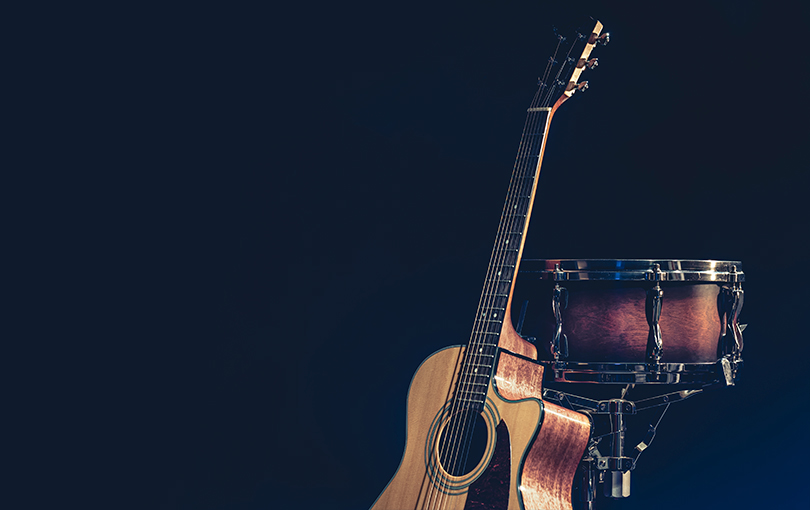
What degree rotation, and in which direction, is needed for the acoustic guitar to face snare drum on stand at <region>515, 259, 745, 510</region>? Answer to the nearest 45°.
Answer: approximately 135° to its left

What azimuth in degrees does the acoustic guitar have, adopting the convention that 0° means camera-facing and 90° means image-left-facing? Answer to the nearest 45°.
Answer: approximately 45°
